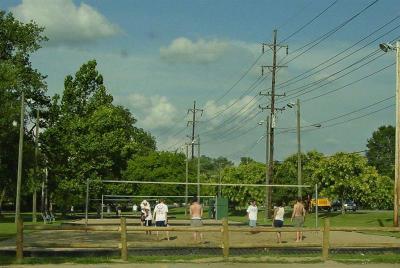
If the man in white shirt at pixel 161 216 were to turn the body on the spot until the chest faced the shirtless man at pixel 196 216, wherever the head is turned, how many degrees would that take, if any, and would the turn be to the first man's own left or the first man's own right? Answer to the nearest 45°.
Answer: approximately 135° to the first man's own right

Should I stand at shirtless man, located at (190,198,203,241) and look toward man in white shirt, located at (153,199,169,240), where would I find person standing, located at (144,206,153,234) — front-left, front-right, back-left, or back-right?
front-right

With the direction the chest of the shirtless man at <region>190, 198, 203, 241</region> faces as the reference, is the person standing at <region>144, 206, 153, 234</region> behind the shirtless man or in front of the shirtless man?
in front

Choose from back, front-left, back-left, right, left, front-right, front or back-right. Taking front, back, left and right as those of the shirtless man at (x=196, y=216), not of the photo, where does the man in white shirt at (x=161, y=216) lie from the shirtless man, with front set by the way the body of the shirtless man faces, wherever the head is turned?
front-left

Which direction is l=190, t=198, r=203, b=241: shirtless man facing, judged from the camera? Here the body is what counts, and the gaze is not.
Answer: away from the camera

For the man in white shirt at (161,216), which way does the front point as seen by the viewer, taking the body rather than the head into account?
away from the camera

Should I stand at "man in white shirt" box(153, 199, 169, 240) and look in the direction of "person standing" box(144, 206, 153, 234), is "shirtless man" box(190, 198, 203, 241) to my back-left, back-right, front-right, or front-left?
back-right

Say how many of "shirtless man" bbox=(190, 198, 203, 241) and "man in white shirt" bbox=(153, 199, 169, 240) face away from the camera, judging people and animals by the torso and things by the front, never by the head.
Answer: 2
